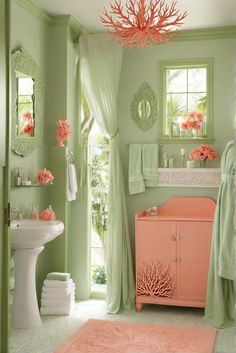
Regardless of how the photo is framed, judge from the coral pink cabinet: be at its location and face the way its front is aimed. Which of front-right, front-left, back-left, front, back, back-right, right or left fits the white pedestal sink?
front-right

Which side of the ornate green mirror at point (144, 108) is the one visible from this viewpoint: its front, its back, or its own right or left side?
front

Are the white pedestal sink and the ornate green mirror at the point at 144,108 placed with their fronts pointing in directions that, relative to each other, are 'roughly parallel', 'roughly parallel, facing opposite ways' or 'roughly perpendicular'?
roughly perpendicular

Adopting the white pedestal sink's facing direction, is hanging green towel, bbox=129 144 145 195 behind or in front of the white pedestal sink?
in front

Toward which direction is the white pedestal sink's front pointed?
to the viewer's right

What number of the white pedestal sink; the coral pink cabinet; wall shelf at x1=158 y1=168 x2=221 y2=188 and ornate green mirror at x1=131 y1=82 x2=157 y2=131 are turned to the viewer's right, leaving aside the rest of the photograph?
1

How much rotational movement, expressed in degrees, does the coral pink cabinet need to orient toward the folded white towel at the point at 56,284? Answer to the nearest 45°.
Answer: approximately 90° to its right

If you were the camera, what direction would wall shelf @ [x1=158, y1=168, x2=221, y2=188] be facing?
facing the viewer

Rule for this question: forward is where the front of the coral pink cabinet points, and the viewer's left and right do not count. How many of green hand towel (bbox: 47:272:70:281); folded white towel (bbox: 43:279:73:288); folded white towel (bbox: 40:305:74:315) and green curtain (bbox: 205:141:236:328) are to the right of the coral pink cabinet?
3

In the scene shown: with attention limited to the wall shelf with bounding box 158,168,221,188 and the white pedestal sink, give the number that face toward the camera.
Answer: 1

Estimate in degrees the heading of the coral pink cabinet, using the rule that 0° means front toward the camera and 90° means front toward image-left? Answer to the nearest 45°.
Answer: approximately 0°
